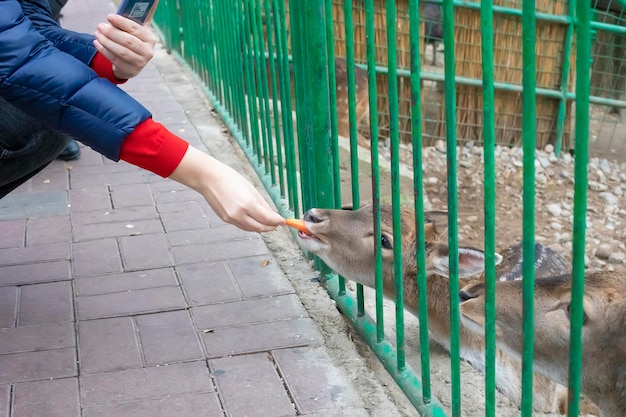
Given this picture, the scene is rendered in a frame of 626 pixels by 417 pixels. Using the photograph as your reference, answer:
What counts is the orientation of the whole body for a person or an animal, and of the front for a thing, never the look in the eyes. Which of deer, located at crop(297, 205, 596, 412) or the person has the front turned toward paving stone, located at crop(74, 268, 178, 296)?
the deer

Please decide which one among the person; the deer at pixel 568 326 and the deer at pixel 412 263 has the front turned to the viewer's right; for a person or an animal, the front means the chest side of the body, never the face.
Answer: the person

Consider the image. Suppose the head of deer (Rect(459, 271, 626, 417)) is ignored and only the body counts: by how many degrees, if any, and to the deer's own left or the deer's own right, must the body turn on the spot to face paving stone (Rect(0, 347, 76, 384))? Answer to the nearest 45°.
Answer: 0° — it already faces it

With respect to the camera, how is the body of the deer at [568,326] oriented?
to the viewer's left

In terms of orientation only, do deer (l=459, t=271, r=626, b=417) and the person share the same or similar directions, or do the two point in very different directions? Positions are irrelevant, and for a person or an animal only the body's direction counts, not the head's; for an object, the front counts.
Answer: very different directions

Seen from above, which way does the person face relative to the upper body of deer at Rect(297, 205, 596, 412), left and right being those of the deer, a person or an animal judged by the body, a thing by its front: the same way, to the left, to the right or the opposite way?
the opposite way

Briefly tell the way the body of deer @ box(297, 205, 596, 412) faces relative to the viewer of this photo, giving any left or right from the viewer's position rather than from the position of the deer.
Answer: facing to the left of the viewer

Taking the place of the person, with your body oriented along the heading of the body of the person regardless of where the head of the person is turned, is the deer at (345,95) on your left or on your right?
on your left

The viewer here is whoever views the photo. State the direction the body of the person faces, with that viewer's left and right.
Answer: facing to the right of the viewer
